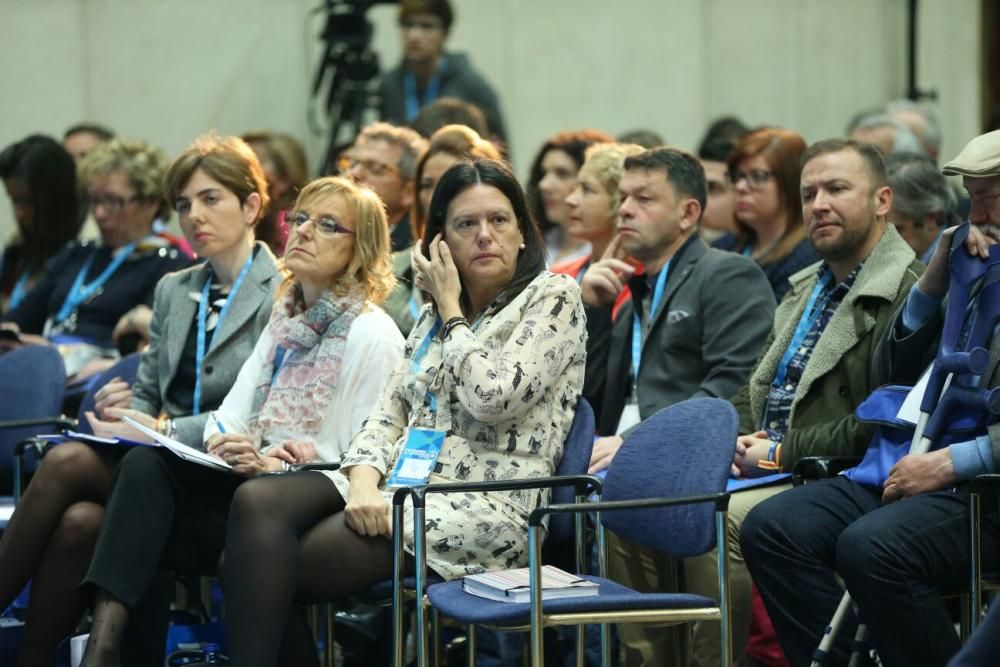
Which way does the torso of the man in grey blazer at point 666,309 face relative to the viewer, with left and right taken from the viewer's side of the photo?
facing the viewer and to the left of the viewer

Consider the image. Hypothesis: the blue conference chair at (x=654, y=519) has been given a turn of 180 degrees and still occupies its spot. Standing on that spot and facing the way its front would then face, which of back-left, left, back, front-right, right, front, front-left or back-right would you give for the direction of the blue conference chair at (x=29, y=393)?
left

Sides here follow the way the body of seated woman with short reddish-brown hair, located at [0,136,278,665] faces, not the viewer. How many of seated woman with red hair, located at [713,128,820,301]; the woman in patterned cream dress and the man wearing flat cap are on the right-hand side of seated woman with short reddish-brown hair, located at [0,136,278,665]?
0

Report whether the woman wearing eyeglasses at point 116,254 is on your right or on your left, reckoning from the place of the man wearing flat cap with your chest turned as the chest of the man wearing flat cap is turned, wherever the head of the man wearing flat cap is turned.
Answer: on your right

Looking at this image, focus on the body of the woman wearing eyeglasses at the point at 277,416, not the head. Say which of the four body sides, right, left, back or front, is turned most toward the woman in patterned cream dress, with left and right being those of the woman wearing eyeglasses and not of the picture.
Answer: left

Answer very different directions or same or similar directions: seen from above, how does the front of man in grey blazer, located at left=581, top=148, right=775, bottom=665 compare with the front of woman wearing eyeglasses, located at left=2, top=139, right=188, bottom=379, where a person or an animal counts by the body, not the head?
same or similar directions

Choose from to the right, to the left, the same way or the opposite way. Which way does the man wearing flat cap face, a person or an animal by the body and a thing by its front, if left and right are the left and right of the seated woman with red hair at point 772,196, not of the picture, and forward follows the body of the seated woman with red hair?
the same way

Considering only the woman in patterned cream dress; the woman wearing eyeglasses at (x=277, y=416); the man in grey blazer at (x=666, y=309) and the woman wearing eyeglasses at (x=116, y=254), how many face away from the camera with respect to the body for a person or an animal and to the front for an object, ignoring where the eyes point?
0

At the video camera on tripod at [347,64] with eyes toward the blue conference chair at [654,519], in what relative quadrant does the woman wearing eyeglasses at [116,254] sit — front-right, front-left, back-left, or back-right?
front-right

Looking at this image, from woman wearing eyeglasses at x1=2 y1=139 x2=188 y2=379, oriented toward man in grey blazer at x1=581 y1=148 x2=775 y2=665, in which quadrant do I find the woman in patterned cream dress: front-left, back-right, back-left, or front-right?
front-right

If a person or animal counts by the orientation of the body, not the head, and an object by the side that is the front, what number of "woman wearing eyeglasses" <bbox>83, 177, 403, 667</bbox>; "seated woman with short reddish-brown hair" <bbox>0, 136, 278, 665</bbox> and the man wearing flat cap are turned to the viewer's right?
0

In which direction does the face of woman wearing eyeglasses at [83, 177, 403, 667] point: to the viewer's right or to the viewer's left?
to the viewer's left

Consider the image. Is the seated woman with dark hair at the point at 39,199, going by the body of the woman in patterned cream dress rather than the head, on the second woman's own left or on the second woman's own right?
on the second woman's own right

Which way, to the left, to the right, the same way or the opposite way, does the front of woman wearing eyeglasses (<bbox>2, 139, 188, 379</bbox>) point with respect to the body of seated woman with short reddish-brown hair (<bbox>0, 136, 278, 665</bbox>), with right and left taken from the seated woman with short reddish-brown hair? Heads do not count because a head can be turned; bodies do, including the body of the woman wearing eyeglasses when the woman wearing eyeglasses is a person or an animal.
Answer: the same way

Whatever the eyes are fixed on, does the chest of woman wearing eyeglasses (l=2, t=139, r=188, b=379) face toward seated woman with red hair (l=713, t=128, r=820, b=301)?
no

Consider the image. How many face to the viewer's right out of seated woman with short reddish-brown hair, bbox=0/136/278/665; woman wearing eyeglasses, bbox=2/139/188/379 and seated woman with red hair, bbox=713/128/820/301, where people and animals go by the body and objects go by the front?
0

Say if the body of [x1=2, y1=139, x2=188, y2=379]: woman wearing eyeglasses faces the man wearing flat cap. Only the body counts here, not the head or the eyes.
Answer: no
